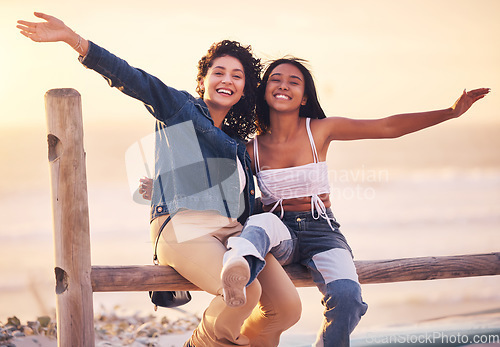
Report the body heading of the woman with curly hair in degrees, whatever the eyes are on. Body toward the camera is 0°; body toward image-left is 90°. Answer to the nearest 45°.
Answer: approximately 315°
